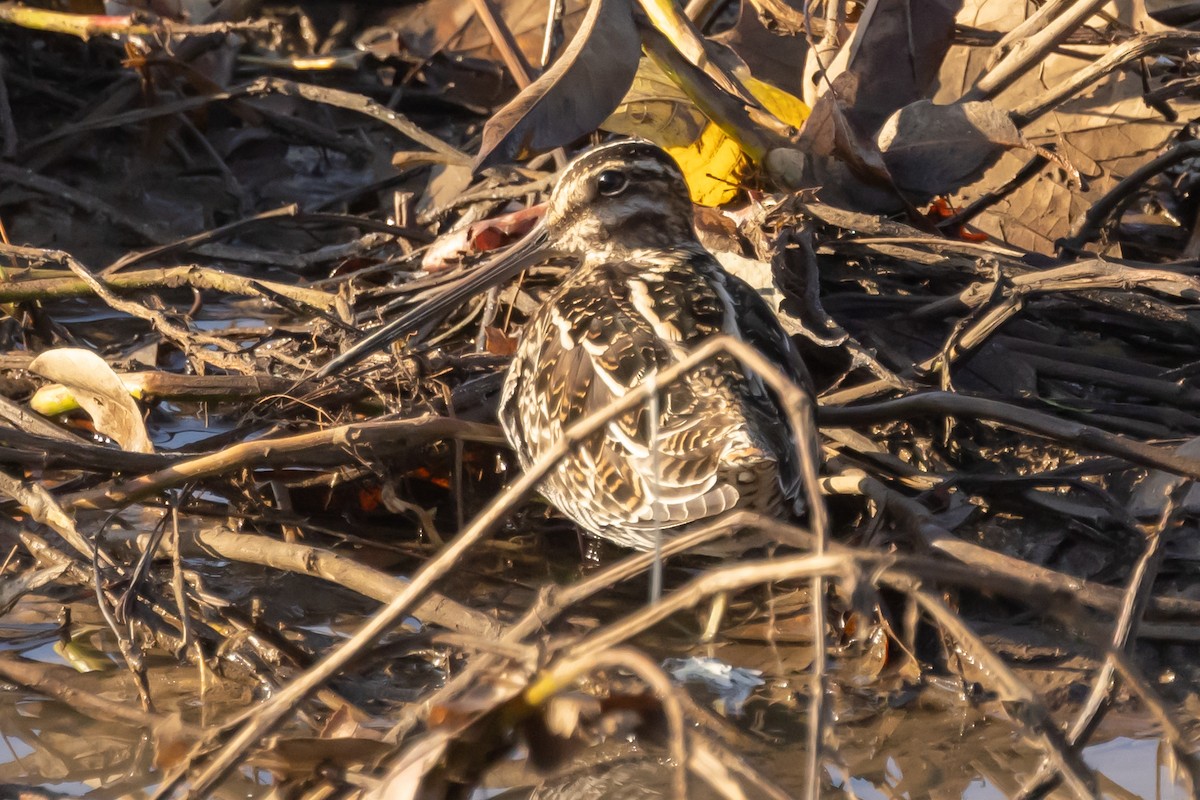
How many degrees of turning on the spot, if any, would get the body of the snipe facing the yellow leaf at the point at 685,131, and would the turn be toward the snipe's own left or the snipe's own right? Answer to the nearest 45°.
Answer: approximately 45° to the snipe's own right

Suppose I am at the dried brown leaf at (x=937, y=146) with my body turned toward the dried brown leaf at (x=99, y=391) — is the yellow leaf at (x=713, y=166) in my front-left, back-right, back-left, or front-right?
front-right

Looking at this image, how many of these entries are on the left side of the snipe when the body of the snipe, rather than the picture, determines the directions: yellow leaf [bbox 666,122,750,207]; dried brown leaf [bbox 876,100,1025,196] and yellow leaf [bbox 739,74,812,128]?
0

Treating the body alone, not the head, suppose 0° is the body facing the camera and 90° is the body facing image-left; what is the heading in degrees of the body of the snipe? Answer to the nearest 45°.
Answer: approximately 135°

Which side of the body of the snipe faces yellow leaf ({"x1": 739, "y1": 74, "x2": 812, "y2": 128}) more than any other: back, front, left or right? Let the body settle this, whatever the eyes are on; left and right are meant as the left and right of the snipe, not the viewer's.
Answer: right

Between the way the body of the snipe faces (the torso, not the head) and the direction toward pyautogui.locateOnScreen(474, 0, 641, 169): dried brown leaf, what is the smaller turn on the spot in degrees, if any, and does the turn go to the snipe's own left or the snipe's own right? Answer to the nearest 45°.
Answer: approximately 45° to the snipe's own right

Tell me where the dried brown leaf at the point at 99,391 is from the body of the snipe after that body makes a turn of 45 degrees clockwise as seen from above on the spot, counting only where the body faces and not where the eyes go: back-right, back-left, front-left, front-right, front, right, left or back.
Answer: left

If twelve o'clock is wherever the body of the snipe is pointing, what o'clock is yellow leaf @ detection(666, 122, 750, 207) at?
The yellow leaf is roughly at 2 o'clock from the snipe.

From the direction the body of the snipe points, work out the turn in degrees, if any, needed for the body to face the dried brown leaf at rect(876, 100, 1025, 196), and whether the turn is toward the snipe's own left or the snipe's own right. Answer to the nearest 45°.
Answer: approximately 90° to the snipe's own right
